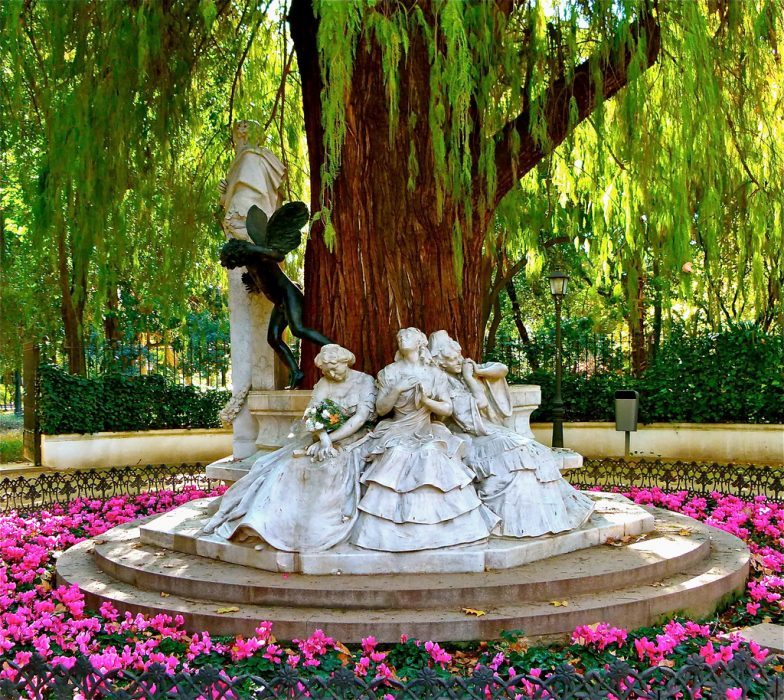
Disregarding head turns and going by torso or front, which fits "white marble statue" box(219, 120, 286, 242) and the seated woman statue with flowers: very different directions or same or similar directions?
same or similar directions

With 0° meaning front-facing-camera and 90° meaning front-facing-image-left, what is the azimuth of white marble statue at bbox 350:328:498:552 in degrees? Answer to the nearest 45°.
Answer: approximately 0°

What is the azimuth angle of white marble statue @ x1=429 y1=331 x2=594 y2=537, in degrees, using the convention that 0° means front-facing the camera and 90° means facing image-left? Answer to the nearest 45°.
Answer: approximately 315°

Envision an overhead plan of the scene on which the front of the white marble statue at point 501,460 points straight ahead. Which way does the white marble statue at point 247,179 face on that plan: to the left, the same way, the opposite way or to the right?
to the right

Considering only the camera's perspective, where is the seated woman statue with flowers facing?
facing the viewer and to the left of the viewer

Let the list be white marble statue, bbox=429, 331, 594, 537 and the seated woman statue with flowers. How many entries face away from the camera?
0

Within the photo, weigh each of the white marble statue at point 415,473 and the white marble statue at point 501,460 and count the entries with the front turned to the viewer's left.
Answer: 0

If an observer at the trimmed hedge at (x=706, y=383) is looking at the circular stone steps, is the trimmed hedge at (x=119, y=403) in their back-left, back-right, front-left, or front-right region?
front-right

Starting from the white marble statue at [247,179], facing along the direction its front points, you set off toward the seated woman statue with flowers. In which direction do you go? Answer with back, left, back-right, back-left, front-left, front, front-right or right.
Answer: front-left

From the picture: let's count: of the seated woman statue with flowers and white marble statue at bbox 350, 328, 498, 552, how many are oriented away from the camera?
0

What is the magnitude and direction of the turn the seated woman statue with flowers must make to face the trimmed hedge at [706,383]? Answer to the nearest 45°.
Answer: approximately 180°
